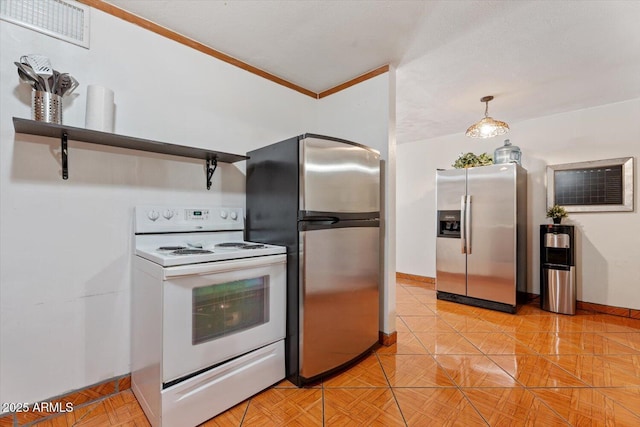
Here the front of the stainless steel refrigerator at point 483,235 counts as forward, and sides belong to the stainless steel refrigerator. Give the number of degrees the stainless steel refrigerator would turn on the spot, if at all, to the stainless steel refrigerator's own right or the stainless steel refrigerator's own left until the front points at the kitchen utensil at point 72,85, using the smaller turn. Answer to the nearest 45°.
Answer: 0° — it already faces it

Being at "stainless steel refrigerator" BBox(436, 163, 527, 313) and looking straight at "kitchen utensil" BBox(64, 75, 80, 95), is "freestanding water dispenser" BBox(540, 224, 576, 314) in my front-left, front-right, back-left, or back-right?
back-left

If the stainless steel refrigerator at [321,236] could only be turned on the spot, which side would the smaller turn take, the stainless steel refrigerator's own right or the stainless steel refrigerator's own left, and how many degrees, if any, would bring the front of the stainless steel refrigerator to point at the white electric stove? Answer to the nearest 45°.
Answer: approximately 90° to the stainless steel refrigerator's own right

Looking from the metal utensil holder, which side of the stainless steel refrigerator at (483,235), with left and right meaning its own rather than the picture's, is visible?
front

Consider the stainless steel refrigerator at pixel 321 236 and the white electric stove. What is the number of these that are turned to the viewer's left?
0

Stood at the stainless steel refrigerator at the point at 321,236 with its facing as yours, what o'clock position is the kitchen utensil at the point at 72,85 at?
The kitchen utensil is roughly at 4 o'clock from the stainless steel refrigerator.

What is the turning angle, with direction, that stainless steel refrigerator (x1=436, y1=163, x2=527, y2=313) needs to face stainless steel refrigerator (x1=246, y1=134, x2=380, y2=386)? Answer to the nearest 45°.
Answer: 0° — it already faces it

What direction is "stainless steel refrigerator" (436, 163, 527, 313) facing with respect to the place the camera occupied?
facing the viewer and to the left of the viewer

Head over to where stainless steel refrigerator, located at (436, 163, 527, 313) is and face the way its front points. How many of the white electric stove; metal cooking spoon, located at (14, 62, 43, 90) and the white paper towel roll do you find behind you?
0

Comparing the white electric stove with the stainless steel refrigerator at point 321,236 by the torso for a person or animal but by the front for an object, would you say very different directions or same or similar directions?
same or similar directions
